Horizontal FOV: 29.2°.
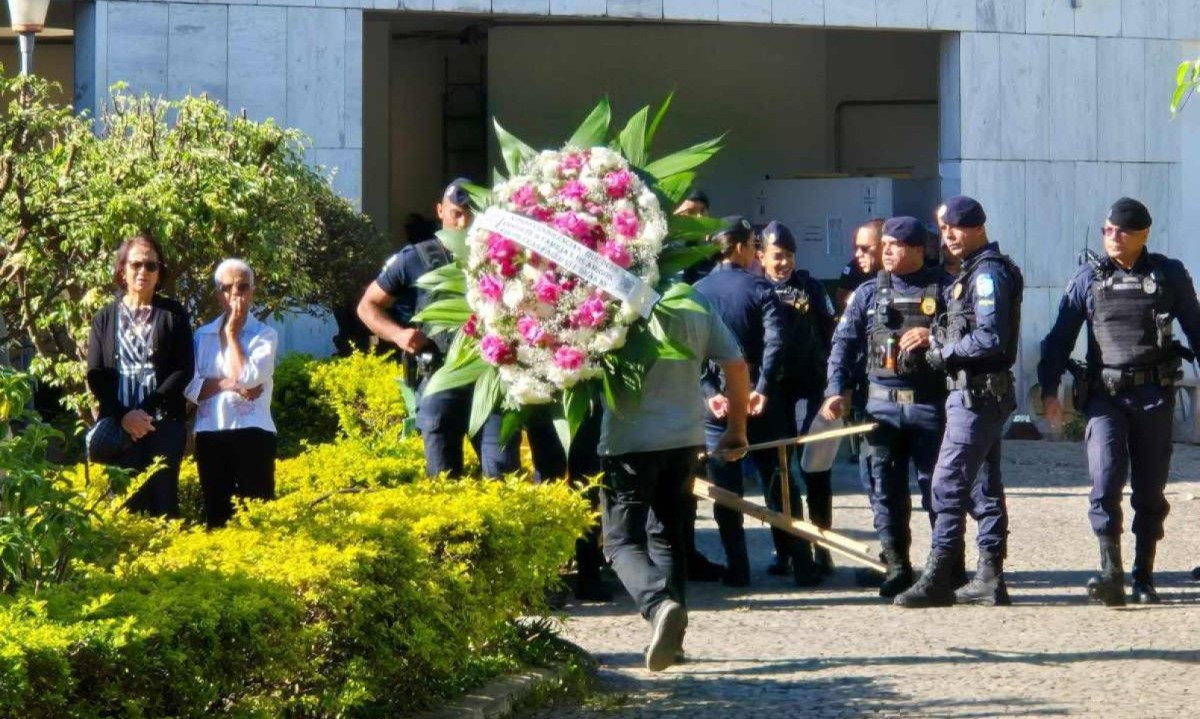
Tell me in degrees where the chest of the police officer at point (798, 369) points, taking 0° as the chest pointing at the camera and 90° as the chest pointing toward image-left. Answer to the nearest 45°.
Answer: approximately 45°

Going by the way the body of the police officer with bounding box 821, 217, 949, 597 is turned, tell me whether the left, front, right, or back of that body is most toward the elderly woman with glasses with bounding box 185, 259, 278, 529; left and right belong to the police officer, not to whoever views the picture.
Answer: right

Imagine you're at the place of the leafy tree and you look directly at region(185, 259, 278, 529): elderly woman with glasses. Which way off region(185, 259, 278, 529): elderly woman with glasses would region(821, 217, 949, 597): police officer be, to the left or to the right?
left

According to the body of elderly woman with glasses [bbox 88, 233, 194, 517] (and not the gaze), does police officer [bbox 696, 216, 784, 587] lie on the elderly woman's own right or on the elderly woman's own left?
on the elderly woman's own left

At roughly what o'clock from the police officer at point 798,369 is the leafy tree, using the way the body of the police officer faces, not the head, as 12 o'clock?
The leafy tree is roughly at 2 o'clock from the police officer.
